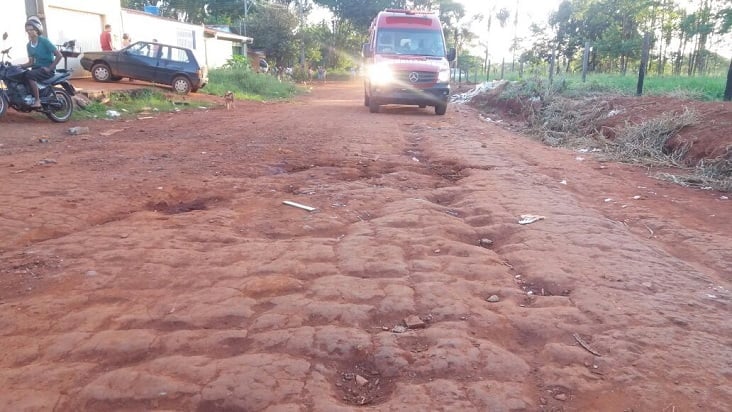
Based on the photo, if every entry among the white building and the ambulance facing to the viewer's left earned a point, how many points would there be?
0

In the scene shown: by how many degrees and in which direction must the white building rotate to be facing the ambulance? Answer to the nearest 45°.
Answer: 0° — it already faces it

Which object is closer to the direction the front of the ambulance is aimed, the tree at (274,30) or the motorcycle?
the motorcycle

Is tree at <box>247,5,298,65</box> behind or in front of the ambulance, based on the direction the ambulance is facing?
behind

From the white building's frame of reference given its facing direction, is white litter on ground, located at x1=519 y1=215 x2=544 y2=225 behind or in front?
in front

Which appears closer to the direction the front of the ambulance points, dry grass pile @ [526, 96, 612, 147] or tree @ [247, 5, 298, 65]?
the dry grass pile

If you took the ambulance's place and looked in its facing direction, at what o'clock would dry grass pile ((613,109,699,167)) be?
The dry grass pile is roughly at 11 o'clock from the ambulance.

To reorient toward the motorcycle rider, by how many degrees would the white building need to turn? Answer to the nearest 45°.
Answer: approximately 45° to its right

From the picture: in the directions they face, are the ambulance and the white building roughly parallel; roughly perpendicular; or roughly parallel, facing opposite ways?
roughly perpendicular

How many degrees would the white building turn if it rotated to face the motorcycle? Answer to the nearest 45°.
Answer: approximately 45° to its right

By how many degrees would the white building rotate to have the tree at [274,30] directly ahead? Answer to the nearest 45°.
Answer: approximately 90° to its left

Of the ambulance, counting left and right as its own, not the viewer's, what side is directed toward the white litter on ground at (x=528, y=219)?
front

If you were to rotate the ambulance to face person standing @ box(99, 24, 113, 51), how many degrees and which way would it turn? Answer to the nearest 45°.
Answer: approximately 90° to its right

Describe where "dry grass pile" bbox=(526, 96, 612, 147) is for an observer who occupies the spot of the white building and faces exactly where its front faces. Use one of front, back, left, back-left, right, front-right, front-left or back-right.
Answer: front

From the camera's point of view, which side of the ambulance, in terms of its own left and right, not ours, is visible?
front
